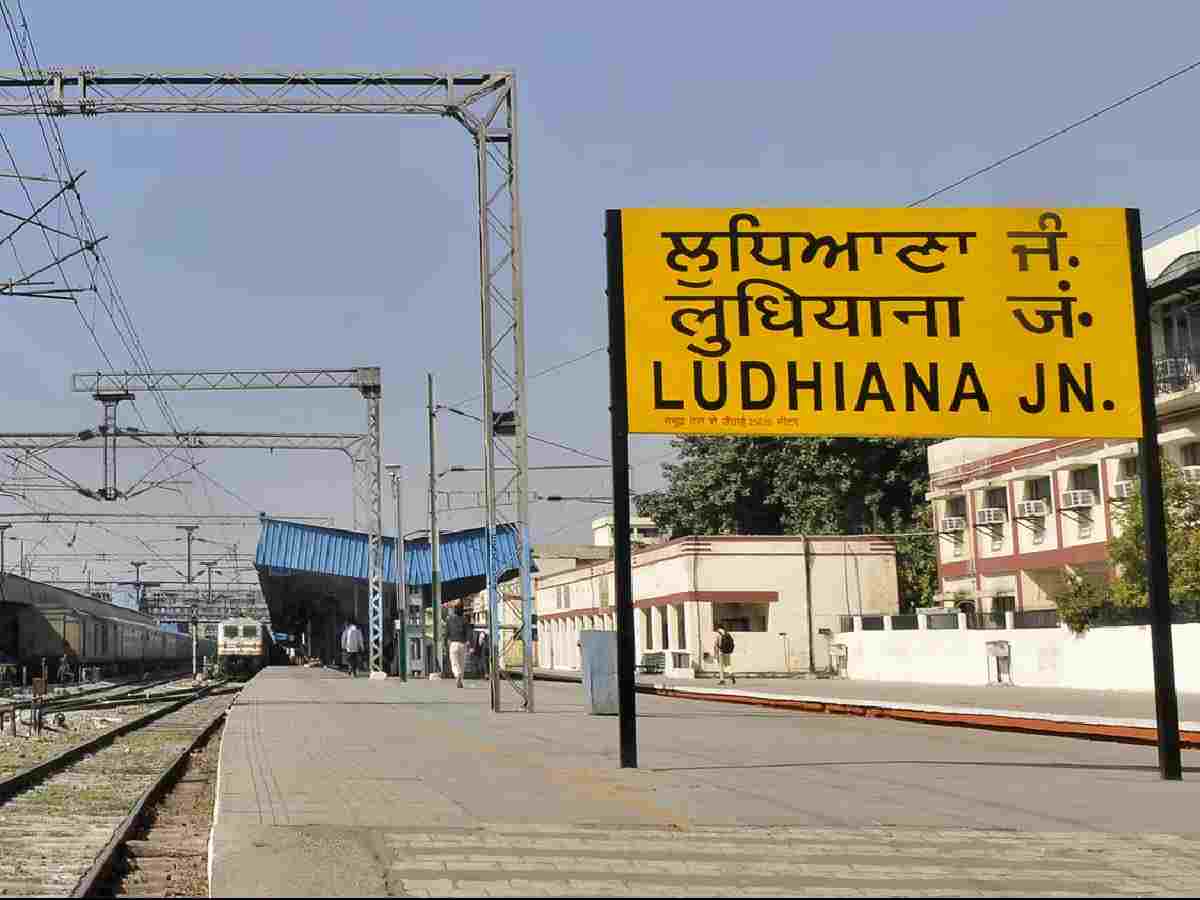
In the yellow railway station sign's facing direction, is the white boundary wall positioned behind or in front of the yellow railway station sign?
behind

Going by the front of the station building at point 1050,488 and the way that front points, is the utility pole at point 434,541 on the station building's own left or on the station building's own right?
on the station building's own right

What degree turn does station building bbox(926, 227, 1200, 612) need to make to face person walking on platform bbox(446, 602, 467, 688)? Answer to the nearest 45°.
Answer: approximately 45° to its right

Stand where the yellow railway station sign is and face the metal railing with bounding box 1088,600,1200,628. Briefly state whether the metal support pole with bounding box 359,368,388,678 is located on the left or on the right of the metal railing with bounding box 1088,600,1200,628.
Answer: left

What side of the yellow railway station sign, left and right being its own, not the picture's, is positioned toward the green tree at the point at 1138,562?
back

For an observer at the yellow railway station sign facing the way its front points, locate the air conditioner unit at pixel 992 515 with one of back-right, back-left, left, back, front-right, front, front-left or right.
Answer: back

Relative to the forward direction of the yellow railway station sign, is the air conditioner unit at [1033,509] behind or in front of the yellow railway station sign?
behind

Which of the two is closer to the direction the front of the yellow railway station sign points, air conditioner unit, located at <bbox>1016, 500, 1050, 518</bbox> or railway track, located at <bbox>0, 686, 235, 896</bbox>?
the railway track

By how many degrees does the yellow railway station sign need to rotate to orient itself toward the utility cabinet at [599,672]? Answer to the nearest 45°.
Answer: approximately 135° to its right

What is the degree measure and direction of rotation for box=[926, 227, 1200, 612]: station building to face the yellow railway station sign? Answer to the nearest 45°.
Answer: approximately 45° to its left
